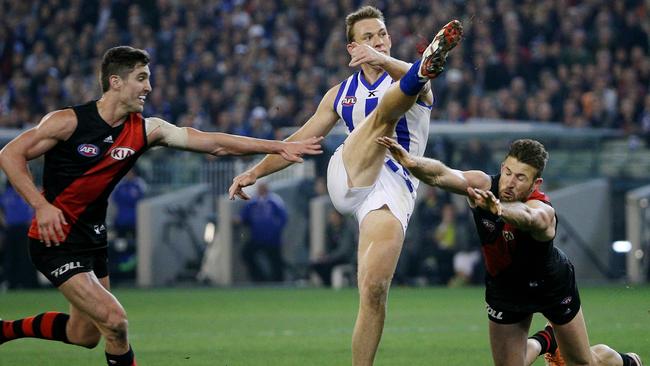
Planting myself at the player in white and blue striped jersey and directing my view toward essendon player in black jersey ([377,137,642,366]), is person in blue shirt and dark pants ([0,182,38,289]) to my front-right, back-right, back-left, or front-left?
back-left

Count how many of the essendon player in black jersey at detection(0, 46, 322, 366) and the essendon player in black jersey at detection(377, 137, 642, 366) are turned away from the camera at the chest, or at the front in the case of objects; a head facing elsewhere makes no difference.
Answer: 0

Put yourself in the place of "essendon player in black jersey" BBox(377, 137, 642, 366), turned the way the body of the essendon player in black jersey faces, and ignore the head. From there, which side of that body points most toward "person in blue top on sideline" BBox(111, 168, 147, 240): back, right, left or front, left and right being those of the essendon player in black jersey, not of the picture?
right

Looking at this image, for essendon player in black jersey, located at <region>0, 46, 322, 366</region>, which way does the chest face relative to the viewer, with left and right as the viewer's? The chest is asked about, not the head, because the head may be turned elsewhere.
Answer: facing the viewer and to the right of the viewer

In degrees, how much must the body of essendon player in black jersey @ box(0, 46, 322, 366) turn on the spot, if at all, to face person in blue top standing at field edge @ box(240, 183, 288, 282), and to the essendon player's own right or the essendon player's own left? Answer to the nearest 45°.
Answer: approximately 135° to the essendon player's own left

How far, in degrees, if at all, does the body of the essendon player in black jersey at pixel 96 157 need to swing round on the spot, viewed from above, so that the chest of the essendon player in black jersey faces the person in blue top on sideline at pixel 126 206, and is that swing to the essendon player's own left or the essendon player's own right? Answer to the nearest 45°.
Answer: approximately 135° to the essendon player's own left

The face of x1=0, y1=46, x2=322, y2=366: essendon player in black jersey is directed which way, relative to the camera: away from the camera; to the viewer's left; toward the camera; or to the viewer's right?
to the viewer's right

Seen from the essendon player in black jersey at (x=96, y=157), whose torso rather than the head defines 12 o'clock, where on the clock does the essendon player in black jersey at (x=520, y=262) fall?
the essendon player in black jersey at (x=520, y=262) is roughly at 11 o'clock from the essendon player in black jersey at (x=96, y=157).

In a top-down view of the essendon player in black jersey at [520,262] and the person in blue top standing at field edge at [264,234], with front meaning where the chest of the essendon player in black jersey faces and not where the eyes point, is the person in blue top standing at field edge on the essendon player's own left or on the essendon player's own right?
on the essendon player's own right

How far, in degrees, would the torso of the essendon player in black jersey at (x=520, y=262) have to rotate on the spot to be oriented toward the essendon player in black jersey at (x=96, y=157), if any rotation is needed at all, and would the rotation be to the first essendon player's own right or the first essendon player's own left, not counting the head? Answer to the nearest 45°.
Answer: approximately 45° to the first essendon player's own right
